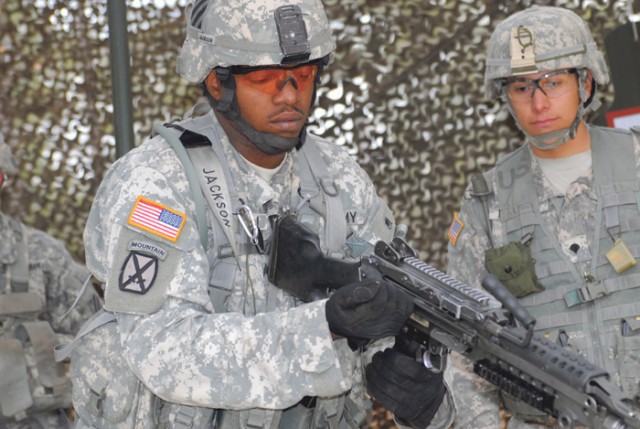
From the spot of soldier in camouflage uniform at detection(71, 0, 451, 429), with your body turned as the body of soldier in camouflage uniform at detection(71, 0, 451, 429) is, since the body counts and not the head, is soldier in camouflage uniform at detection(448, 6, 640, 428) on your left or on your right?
on your left

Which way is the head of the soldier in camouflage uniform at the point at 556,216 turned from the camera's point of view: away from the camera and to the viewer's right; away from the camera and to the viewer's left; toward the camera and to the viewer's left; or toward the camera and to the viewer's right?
toward the camera and to the viewer's left

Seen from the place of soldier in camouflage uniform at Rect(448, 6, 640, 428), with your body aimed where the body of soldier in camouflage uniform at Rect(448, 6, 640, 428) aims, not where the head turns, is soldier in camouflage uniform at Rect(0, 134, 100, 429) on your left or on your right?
on your right

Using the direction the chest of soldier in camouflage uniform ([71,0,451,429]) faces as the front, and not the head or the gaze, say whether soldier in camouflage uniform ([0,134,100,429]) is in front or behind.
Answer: behind

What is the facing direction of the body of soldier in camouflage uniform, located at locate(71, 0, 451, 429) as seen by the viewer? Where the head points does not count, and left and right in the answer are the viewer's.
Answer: facing the viewer and to the right of the viewer

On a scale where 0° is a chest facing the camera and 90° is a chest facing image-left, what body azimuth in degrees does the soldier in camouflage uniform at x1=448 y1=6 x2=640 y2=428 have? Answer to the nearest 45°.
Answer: approximately 0°

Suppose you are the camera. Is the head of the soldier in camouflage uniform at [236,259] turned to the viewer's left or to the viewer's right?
to the viewer's right
